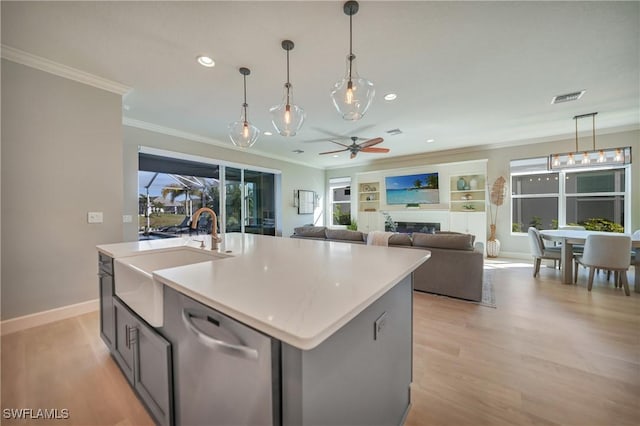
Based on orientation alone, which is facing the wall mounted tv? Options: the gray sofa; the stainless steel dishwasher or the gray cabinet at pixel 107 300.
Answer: the gray sofa

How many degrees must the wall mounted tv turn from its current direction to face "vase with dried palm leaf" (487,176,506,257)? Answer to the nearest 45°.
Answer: approximately 135° to its left

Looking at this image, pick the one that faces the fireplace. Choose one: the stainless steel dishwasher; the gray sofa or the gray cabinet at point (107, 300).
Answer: the gray sofa

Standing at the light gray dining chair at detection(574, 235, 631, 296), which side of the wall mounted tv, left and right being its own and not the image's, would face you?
left

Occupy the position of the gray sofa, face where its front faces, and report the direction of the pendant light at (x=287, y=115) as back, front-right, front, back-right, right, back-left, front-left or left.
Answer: back-left

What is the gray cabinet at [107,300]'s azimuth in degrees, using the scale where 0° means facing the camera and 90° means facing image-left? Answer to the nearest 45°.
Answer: approximately 90°

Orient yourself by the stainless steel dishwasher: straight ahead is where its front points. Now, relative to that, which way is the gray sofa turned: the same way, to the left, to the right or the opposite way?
the opposite way

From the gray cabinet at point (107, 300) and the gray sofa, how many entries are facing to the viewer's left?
1

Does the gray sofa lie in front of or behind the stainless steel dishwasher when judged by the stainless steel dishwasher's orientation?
behind

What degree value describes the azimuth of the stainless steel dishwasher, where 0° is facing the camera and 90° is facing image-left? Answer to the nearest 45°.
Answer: approximately 45°

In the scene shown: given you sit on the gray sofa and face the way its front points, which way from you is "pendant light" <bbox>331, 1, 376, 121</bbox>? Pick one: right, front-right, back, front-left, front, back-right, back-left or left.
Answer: back-left

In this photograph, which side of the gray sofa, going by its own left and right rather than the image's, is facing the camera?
back

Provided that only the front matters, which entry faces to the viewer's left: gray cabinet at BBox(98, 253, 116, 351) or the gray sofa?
the gray cabinet
